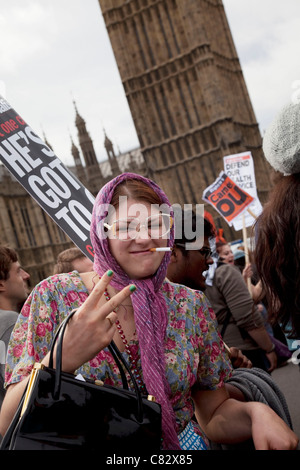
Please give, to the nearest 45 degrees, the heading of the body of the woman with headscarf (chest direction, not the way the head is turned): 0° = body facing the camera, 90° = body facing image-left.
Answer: approximately 0°

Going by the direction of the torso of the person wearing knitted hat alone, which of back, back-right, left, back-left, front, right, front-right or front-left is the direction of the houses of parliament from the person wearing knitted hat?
front-left

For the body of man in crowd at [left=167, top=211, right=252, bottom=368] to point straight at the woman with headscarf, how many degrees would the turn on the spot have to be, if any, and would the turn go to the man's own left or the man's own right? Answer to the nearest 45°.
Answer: approximately 90° to the man's own right

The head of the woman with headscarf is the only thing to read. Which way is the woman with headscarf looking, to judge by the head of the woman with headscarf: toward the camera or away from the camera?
toward the camera

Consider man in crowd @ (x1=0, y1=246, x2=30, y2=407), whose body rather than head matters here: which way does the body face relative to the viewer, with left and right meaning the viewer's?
facing to the right of the viewer

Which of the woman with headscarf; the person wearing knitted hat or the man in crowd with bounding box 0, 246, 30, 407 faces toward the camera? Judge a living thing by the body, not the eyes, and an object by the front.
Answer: the woman with headscarf

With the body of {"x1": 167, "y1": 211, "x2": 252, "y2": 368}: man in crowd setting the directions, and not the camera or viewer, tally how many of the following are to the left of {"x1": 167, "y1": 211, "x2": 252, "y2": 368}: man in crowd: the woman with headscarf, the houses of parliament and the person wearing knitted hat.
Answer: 1

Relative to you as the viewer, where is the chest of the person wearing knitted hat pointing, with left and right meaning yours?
facing away from the viewer and to the right of the viewer
